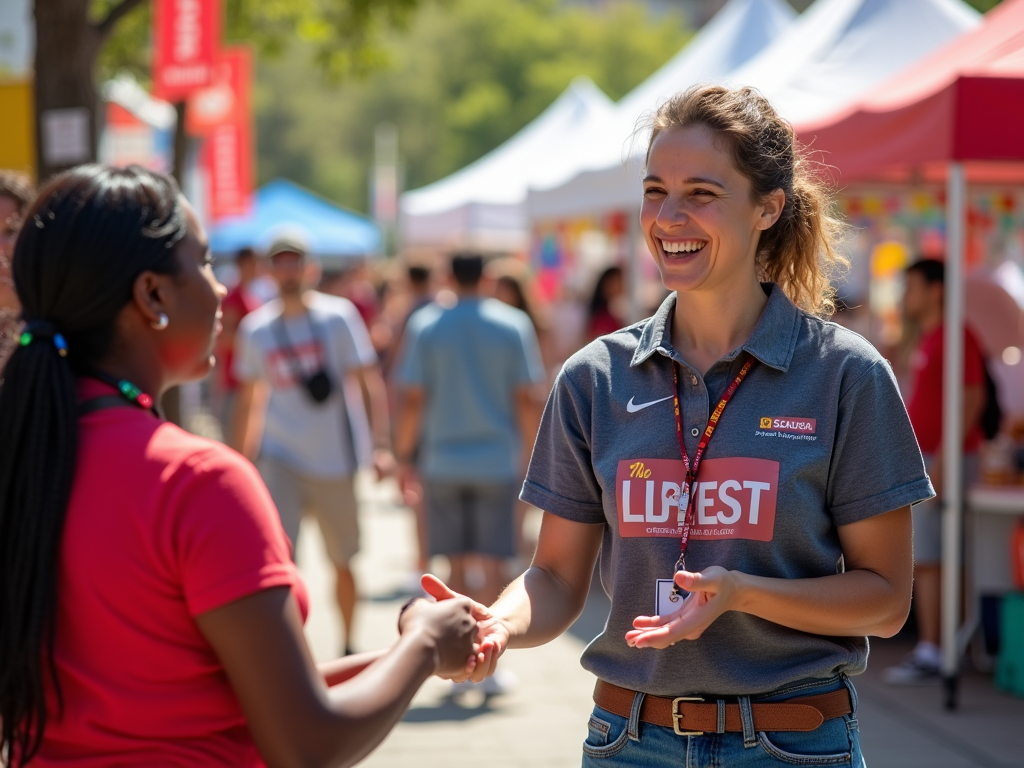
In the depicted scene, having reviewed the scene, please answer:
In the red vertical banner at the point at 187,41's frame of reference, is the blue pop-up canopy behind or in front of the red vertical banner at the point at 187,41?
behind

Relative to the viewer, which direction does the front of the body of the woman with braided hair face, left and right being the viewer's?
facing away from the viewer and to the right of the viewer

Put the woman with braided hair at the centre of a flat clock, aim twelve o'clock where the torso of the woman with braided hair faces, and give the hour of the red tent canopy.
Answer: The red tent canopy is roughly at 12 o'clock from the woman with braided hair.

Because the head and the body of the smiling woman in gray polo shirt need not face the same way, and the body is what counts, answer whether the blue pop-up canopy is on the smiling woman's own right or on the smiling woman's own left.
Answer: on the smiling woman's own right

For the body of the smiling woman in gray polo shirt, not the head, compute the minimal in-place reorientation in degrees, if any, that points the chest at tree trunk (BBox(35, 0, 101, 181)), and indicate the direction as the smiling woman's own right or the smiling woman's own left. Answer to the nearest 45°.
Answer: approximately 90° to the smiling woman's own right

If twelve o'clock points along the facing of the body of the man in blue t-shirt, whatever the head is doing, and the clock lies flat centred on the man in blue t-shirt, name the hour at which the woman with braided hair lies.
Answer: The woman with braided hair is roughly at 6 o'clock from the man in blue t-shirt.

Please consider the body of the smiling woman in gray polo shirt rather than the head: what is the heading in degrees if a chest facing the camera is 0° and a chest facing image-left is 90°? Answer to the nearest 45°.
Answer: approximately 45°

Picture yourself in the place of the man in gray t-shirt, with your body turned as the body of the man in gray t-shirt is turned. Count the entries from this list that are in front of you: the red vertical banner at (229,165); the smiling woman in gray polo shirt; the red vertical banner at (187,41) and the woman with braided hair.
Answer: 2

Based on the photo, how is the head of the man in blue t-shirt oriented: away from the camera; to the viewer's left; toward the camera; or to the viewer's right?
away from the camera

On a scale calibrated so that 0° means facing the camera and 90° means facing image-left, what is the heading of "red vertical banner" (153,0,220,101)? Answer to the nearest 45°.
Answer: approximately 0°

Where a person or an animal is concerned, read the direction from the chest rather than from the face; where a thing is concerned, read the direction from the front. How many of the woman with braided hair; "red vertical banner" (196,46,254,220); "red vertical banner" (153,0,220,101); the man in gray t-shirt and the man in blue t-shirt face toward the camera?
3

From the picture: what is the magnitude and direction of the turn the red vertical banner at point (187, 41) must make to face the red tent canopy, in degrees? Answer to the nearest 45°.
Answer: approximately 45° to its left

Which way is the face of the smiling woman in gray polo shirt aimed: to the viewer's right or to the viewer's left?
to the viewer's left
